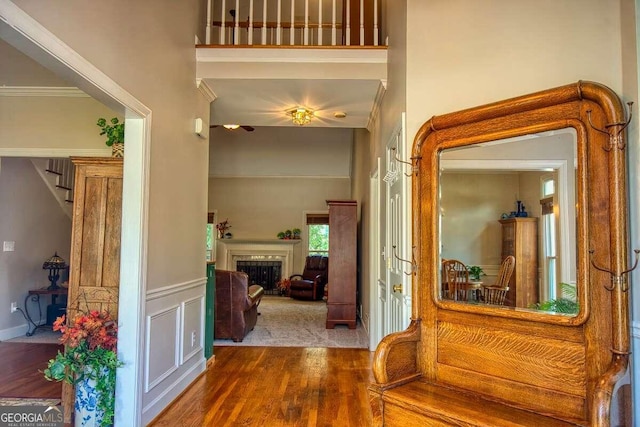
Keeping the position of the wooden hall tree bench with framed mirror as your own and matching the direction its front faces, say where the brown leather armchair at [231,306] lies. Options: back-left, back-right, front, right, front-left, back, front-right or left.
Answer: right

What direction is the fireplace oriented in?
toward the camera

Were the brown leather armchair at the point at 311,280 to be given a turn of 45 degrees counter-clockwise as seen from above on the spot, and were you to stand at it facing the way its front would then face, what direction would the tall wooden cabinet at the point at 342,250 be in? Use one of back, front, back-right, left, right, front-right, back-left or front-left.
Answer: front

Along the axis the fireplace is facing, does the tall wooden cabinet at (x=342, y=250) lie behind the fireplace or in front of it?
in front

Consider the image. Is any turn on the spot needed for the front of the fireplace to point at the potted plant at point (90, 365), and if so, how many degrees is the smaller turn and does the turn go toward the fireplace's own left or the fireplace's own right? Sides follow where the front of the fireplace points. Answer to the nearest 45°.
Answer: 0° — it already faces it

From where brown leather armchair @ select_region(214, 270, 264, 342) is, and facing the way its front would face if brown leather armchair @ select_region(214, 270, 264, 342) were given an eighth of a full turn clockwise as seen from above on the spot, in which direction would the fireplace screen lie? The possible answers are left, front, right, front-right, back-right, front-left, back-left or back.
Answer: left

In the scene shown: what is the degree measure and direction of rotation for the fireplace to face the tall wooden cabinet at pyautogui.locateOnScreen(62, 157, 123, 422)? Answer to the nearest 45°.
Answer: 0° — it already faces it

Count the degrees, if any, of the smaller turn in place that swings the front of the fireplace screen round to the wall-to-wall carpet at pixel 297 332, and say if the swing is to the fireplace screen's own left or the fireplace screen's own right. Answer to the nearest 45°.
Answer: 0° — it already faces it

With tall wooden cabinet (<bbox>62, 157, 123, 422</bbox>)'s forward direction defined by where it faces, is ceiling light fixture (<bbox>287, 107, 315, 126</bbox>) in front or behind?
behind

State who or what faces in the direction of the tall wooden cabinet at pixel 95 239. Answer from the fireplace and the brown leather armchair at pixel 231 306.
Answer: the fireplace

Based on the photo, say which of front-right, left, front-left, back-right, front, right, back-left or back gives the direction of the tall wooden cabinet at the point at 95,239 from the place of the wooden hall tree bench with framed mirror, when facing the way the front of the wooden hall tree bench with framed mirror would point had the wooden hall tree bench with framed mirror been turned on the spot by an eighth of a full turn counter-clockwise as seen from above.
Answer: right

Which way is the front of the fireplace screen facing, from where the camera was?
facing the viewer

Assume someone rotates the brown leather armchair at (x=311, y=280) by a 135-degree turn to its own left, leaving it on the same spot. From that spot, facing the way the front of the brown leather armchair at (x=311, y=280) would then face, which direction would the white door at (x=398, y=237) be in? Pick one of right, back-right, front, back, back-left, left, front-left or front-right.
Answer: right

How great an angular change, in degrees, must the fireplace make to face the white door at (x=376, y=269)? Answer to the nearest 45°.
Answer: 0° — it already faces it

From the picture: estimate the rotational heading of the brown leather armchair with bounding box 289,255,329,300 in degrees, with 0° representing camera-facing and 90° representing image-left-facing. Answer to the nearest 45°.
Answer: approximately 45°

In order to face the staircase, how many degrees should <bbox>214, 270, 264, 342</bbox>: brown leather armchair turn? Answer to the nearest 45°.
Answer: approximately 135° to its left
